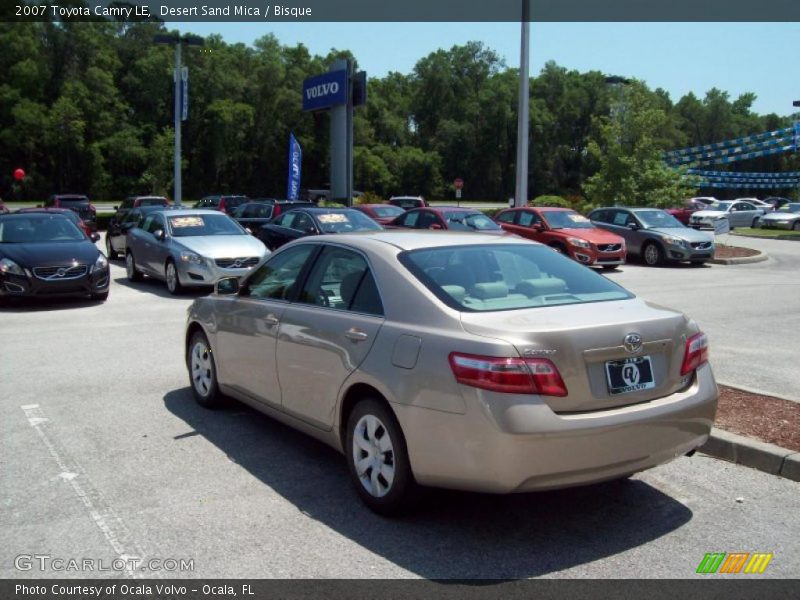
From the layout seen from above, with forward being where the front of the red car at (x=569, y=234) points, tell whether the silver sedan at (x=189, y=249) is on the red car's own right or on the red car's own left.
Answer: on the red car's own right

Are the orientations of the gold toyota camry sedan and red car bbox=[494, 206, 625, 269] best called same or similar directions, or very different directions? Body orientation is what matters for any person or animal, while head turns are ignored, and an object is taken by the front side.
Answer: very different directions

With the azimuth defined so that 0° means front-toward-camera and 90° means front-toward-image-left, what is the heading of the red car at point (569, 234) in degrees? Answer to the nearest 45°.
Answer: approximately 315°

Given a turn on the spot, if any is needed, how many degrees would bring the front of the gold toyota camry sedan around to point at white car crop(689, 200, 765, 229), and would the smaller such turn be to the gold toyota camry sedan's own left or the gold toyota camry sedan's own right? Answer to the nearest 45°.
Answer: approximately 45° to the gold toyota camry sedan's own right

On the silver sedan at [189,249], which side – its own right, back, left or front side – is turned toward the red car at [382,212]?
left

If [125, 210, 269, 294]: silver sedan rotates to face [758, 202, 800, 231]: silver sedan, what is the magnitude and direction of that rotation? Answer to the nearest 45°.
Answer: approximately 90° to its left

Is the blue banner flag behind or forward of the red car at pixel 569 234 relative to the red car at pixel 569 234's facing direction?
behind

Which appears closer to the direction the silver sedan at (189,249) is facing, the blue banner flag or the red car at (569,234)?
the red car
